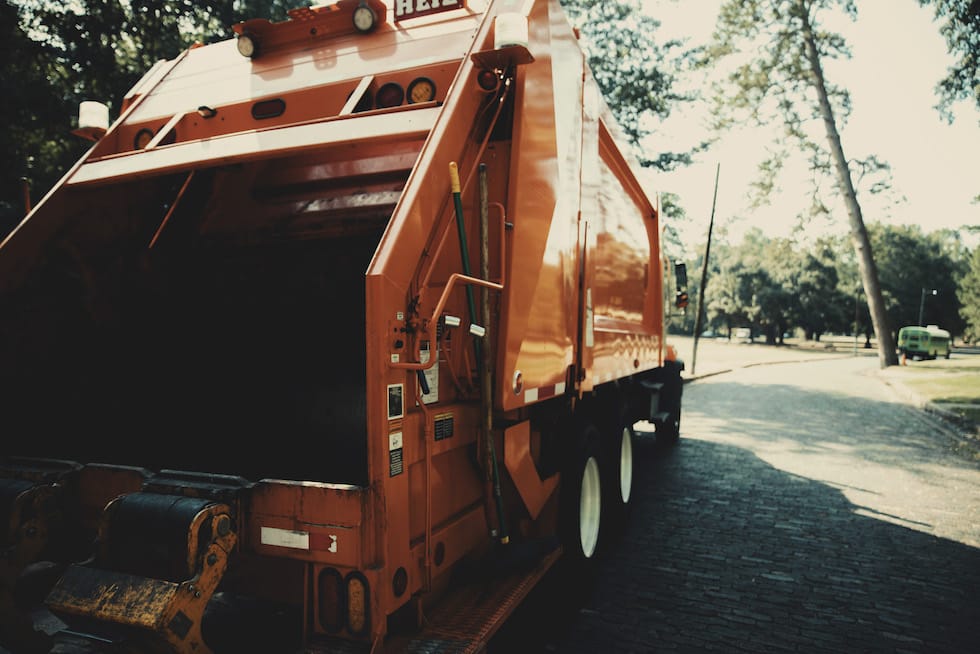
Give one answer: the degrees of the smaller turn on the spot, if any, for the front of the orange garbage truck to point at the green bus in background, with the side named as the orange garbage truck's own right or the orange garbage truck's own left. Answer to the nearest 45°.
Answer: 0° — it already faces it

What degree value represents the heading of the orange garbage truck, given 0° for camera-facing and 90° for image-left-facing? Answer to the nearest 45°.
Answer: approximately 225°
